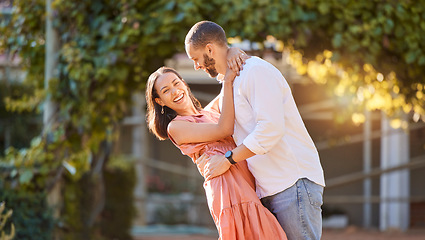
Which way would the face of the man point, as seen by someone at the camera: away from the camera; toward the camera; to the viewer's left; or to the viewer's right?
to the viewer's left

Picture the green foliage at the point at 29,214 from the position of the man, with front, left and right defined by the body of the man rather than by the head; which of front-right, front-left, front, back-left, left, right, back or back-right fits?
front-right

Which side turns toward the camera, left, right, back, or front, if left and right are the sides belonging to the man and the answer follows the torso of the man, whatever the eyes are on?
left
